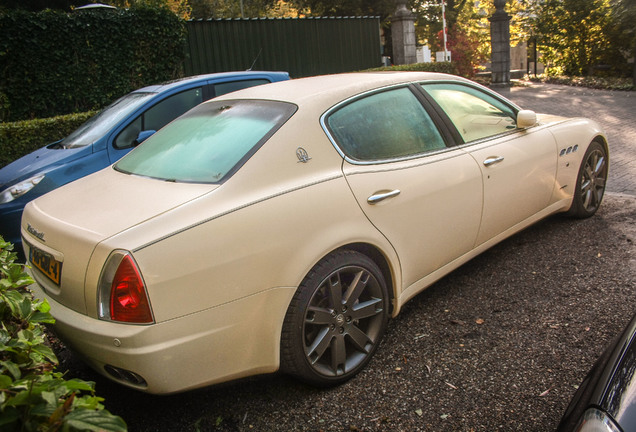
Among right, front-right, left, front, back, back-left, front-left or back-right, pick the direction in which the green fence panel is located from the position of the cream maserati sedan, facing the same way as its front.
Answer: front-left

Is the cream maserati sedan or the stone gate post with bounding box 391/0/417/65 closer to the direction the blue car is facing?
the cream maserati sedan

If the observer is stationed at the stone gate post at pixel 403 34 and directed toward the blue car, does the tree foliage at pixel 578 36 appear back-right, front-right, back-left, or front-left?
back-left

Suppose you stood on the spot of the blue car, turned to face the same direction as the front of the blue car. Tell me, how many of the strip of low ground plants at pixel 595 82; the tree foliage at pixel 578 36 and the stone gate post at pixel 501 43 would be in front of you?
0

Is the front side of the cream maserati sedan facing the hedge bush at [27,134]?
no

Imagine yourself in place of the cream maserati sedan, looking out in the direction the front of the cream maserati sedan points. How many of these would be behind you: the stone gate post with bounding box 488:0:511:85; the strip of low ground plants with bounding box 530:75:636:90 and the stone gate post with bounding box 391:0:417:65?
0

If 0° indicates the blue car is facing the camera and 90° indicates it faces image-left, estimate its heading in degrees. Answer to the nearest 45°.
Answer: approximately 45°

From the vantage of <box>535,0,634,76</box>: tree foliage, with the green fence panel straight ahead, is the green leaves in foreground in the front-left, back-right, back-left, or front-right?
front-left

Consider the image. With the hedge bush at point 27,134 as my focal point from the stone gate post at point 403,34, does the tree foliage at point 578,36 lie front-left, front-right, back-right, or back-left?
back-left

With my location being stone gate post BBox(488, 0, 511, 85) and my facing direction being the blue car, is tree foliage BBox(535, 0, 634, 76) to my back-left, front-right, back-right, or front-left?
back-left

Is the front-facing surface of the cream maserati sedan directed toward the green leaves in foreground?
no

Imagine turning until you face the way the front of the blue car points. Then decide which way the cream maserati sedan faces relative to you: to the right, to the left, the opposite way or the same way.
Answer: the opposite way

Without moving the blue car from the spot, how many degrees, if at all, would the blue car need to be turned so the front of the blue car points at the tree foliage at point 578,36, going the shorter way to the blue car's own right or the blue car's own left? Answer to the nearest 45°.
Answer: approximately 180°

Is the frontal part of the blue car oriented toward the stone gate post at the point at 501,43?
no

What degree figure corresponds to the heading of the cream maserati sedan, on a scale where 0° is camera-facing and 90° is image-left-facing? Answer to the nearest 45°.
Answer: approximately 225°

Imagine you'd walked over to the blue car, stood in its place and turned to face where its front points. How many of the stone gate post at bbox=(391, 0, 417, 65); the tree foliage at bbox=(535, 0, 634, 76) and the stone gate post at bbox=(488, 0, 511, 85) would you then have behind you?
3

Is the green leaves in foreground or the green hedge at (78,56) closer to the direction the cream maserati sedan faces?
the green hedge
